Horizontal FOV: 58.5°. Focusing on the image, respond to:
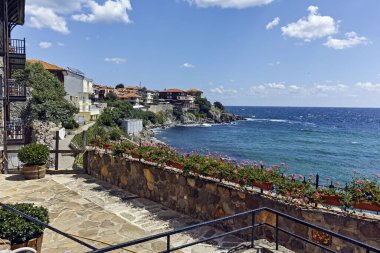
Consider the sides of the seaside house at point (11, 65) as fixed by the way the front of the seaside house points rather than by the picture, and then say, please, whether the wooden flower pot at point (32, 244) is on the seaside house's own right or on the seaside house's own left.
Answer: on the seaside house's own right

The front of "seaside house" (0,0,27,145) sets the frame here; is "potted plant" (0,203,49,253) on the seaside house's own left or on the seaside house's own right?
on the seaside house's own right

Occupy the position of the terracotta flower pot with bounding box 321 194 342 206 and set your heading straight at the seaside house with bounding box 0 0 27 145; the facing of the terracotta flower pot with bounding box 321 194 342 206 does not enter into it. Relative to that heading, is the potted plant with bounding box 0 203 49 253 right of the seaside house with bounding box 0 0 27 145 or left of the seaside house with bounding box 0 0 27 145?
left

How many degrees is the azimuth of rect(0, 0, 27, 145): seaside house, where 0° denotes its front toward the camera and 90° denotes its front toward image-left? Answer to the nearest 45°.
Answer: approximately 270°

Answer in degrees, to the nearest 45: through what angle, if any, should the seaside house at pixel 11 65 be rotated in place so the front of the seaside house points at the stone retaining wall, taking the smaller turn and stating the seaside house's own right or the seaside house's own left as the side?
approximately 90° to the seaside house's own right

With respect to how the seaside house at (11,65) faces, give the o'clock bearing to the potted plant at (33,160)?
The potted plant is roughly at 3 o'clock from the seaside house.

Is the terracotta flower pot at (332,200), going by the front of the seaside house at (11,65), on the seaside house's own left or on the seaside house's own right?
on the seaside house's own right
